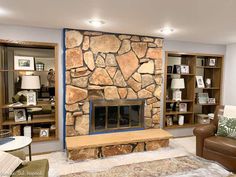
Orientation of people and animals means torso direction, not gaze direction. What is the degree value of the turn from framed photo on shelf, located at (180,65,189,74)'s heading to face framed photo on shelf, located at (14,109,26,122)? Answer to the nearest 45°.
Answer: approximately 45° to its right

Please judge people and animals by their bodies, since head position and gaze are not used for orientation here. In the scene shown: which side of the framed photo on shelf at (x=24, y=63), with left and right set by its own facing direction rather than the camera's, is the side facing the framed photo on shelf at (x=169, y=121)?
left

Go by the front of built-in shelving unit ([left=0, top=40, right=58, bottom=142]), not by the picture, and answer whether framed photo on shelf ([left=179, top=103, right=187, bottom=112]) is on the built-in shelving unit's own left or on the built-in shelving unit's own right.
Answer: on the built-in shelving unit's own left

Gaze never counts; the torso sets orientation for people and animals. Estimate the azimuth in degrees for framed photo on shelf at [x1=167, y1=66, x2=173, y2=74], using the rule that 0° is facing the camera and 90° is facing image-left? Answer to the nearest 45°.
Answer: approximately 0°

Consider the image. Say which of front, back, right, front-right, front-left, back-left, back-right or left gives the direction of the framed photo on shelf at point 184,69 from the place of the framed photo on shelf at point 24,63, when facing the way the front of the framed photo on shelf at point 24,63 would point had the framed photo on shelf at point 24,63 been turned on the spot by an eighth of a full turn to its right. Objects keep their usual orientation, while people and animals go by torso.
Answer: back-left

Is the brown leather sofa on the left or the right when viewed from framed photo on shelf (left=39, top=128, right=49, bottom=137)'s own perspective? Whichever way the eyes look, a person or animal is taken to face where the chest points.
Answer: on its left

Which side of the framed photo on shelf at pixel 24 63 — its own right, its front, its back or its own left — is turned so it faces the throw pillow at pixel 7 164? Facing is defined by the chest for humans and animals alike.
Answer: front

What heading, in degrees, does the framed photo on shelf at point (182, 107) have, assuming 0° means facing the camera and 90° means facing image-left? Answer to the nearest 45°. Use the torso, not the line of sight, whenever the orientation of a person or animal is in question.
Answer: approximately 0°

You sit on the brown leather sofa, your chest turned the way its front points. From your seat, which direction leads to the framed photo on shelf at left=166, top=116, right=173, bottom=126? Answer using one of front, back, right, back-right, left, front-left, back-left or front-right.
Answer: right

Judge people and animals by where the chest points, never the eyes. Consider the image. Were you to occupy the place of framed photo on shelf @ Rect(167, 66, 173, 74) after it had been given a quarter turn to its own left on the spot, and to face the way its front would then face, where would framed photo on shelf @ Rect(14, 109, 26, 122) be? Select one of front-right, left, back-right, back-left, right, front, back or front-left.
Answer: back-right

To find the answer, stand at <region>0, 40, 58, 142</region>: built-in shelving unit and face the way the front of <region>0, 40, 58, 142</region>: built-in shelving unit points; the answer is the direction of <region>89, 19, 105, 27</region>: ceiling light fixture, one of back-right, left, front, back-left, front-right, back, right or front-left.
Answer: front-left
